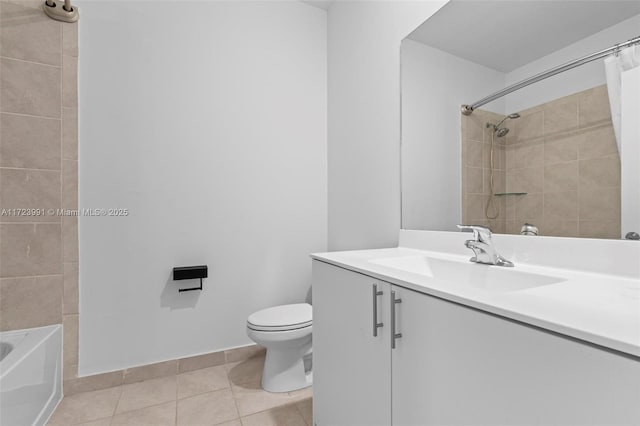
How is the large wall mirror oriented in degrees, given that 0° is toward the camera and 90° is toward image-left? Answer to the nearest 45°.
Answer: approximately 45°

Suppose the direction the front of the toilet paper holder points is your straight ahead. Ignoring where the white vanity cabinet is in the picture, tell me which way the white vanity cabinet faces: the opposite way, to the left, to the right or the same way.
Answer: to the right

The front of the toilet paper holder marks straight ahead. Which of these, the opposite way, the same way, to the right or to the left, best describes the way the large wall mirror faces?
to the right

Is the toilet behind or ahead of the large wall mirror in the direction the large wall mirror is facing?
ahead

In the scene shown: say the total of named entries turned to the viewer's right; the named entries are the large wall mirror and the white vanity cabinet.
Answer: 0

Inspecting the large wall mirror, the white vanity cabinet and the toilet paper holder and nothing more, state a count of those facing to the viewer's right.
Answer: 0

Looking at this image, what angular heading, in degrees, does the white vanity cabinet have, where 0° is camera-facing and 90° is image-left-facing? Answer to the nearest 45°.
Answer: approximately 45°

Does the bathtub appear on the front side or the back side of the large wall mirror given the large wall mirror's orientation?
on the front side

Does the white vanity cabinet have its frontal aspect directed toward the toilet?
no

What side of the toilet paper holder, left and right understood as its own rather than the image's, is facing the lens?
front

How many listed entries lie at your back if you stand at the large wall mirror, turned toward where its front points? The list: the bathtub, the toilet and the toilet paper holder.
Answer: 0

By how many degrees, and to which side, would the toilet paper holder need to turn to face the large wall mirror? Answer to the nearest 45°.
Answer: approximately 45° to its left

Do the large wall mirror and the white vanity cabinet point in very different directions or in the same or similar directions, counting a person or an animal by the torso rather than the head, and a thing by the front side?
same or similar directions

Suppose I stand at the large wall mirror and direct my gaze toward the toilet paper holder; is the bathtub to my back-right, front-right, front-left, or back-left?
front-left

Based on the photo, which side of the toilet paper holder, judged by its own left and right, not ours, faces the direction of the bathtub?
right
